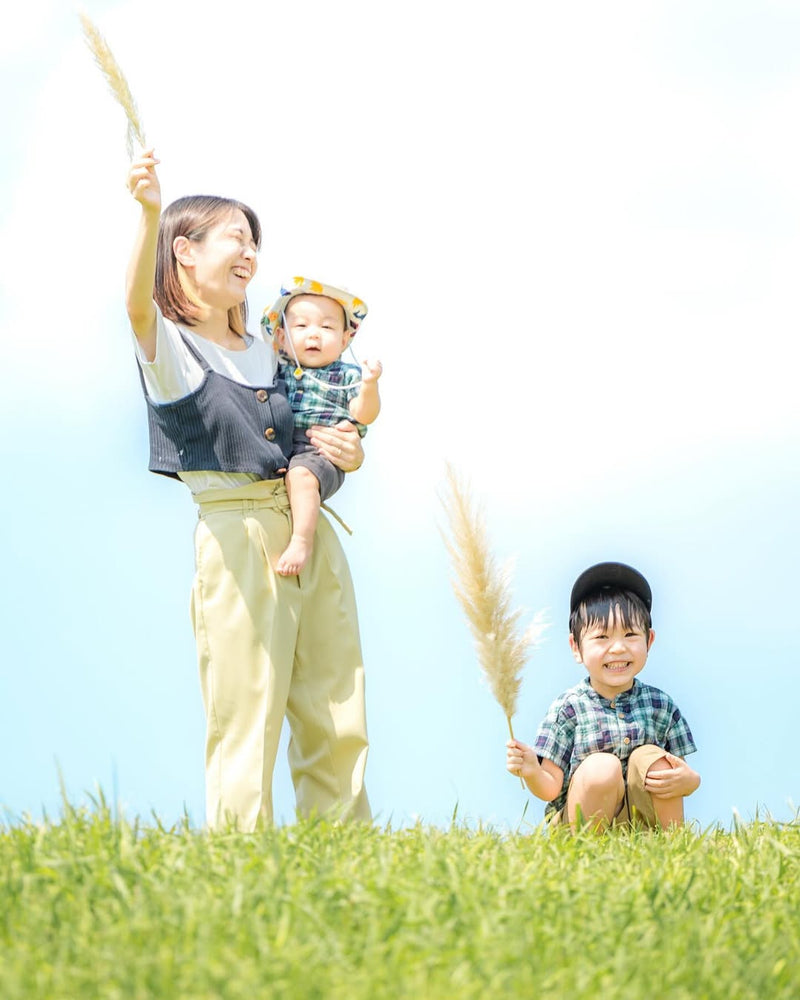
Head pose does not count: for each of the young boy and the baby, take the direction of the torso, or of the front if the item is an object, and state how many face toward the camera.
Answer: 2

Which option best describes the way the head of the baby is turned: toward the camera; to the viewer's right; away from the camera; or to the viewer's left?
toward the camera

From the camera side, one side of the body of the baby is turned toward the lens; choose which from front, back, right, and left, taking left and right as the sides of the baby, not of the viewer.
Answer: front

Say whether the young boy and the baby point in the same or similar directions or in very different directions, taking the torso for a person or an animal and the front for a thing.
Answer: same or similar directions

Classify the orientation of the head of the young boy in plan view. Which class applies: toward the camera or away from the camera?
toward the camera

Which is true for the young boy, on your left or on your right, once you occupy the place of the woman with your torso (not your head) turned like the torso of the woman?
on your left

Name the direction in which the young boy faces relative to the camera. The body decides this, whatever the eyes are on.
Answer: toward the camera

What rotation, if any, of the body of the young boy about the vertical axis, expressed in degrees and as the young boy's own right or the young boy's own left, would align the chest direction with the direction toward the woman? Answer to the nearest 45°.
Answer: approximately 45° to the young boy's own right
